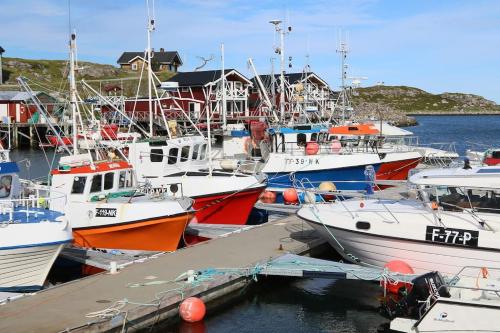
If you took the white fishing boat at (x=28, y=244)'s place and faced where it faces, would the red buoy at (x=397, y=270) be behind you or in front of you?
in front

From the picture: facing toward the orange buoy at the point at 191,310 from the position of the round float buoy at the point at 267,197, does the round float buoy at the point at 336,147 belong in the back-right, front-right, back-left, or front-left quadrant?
back-left

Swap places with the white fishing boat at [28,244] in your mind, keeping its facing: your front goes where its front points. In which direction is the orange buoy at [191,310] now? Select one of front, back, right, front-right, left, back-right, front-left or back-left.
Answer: front-right

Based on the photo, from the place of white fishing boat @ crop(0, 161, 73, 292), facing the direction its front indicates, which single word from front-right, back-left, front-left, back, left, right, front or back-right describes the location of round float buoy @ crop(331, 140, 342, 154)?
front-left

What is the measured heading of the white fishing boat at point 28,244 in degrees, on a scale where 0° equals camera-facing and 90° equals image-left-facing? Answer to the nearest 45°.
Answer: approximately 270°

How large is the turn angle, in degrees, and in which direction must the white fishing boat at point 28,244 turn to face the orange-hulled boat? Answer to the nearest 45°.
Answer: approximately 45° to its left
